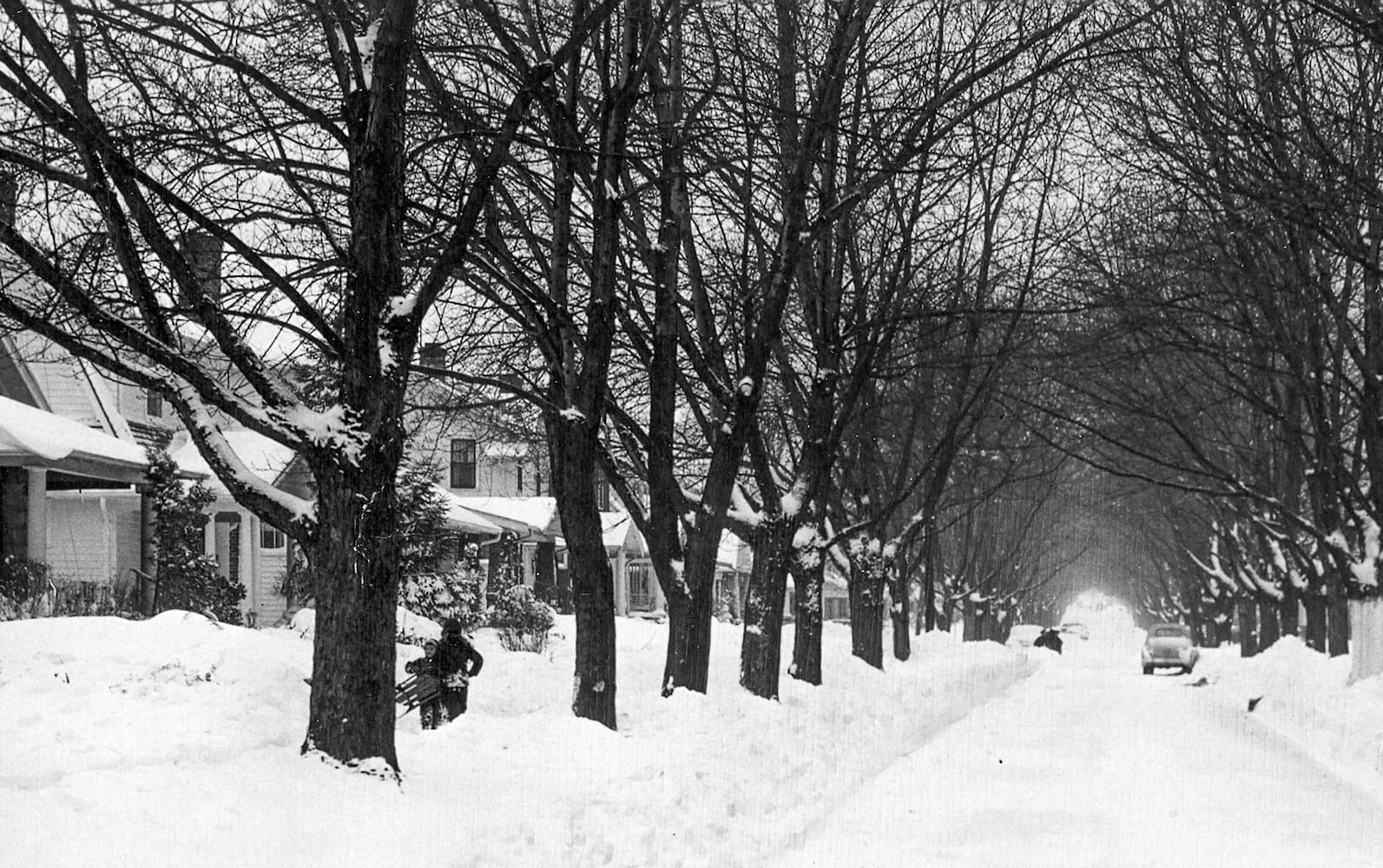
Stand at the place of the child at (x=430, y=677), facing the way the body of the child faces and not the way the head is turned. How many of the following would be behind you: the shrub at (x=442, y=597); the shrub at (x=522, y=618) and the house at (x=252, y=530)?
3

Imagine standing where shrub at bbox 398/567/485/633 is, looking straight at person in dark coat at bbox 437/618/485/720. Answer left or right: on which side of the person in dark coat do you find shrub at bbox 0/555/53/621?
right

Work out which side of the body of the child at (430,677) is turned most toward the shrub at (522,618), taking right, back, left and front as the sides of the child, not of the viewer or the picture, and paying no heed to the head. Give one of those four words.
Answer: back

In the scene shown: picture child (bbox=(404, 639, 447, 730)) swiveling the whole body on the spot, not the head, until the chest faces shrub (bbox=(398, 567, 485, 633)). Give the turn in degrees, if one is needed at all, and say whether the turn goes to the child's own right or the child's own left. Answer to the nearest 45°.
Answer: approximately 180°

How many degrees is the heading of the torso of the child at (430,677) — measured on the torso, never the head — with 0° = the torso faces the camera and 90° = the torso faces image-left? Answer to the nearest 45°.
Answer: approximately 0°

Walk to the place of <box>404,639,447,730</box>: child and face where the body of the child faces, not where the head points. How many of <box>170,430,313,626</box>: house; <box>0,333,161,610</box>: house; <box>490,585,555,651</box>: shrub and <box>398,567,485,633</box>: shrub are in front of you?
0

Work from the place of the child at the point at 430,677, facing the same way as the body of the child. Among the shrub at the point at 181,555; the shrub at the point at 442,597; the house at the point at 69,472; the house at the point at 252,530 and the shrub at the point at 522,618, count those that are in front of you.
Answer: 0

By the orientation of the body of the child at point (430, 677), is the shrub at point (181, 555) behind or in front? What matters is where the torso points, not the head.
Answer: behind

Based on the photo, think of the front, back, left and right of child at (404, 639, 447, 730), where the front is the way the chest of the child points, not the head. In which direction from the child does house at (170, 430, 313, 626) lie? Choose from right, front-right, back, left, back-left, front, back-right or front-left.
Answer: back

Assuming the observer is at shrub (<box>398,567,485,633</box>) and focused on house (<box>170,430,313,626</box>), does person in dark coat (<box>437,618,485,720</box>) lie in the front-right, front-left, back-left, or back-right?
back-left

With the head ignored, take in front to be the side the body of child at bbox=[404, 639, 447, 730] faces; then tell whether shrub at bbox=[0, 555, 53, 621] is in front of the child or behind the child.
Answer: behind
